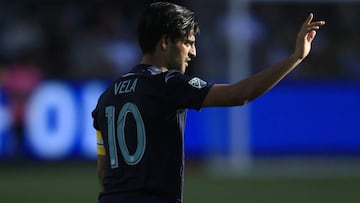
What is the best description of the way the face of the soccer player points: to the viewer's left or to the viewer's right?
to the viewer's right

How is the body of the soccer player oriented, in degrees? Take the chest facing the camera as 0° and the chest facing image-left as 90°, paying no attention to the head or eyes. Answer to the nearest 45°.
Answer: approximately 225°
